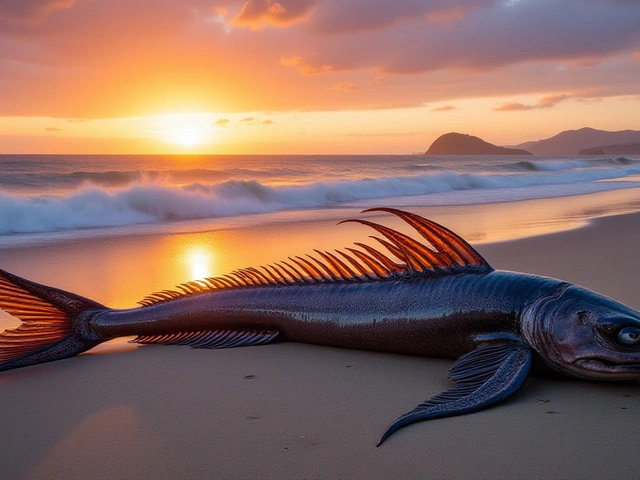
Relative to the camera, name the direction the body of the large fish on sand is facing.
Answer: to the viewer's right
